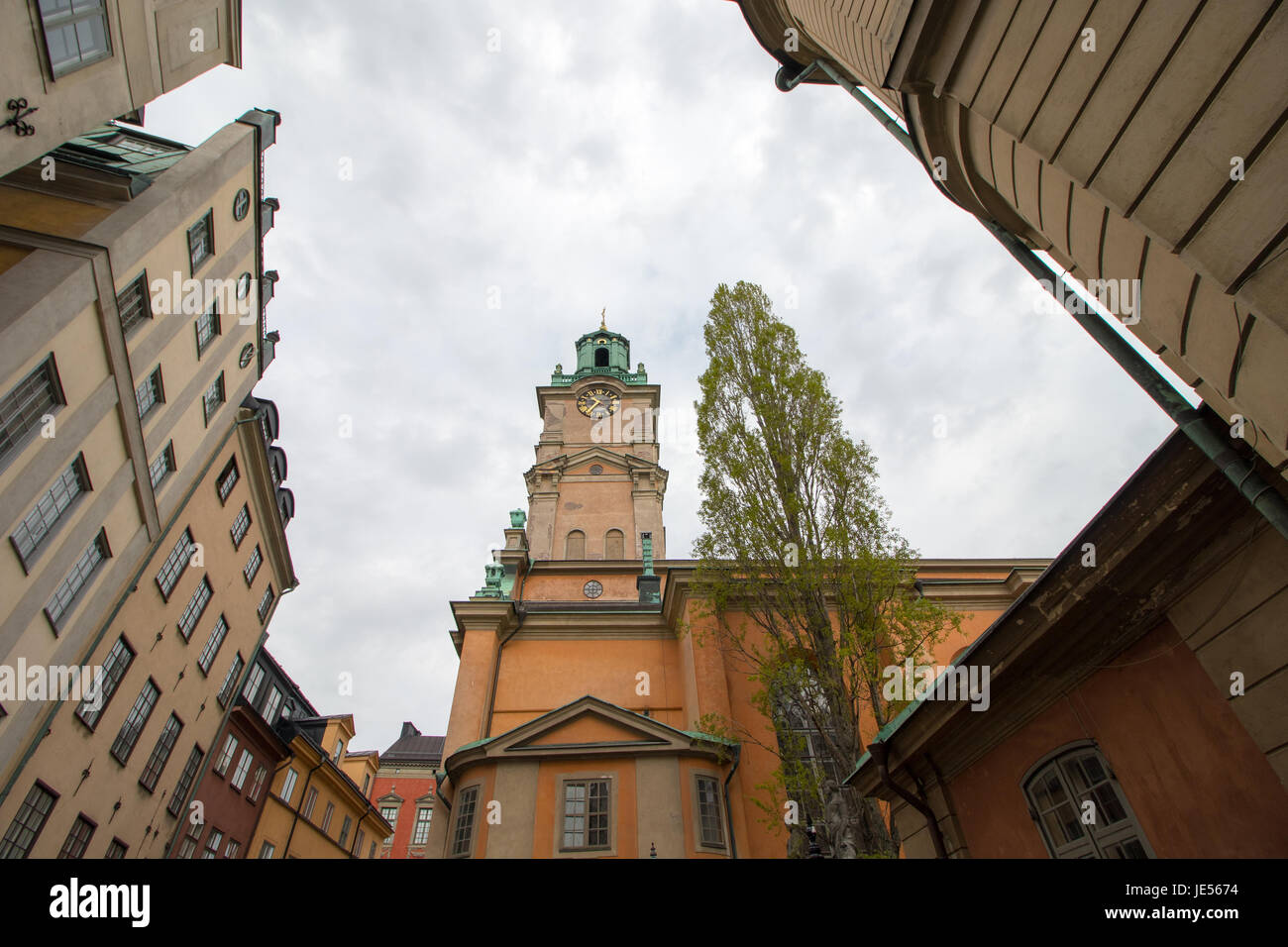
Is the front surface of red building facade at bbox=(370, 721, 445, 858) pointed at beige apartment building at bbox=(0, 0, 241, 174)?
yes

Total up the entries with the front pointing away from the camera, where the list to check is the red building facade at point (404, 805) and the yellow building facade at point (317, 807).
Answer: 0

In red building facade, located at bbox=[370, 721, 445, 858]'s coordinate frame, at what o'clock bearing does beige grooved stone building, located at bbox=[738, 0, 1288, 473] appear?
The beige grooved stone building is roughly at 12 o'clock from the red building facade.

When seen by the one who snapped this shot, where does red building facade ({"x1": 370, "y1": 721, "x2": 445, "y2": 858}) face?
facing the viewer

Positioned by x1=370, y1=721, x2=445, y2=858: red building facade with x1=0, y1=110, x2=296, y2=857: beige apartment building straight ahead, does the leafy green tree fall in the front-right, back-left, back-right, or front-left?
front-left

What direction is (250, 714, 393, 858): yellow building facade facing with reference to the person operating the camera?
facing the viewer and to the right of the viewer

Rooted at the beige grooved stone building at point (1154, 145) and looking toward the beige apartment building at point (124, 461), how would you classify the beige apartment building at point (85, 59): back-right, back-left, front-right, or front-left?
front-left

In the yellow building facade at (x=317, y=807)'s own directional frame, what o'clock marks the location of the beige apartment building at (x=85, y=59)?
The beige apartment building is roughly at 2 o'clock from the yellow building facade.

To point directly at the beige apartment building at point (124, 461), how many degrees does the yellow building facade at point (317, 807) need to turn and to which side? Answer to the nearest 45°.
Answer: approximately 45° to its right

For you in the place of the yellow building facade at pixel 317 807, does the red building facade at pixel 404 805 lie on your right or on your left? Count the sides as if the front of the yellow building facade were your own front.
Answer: on your left
